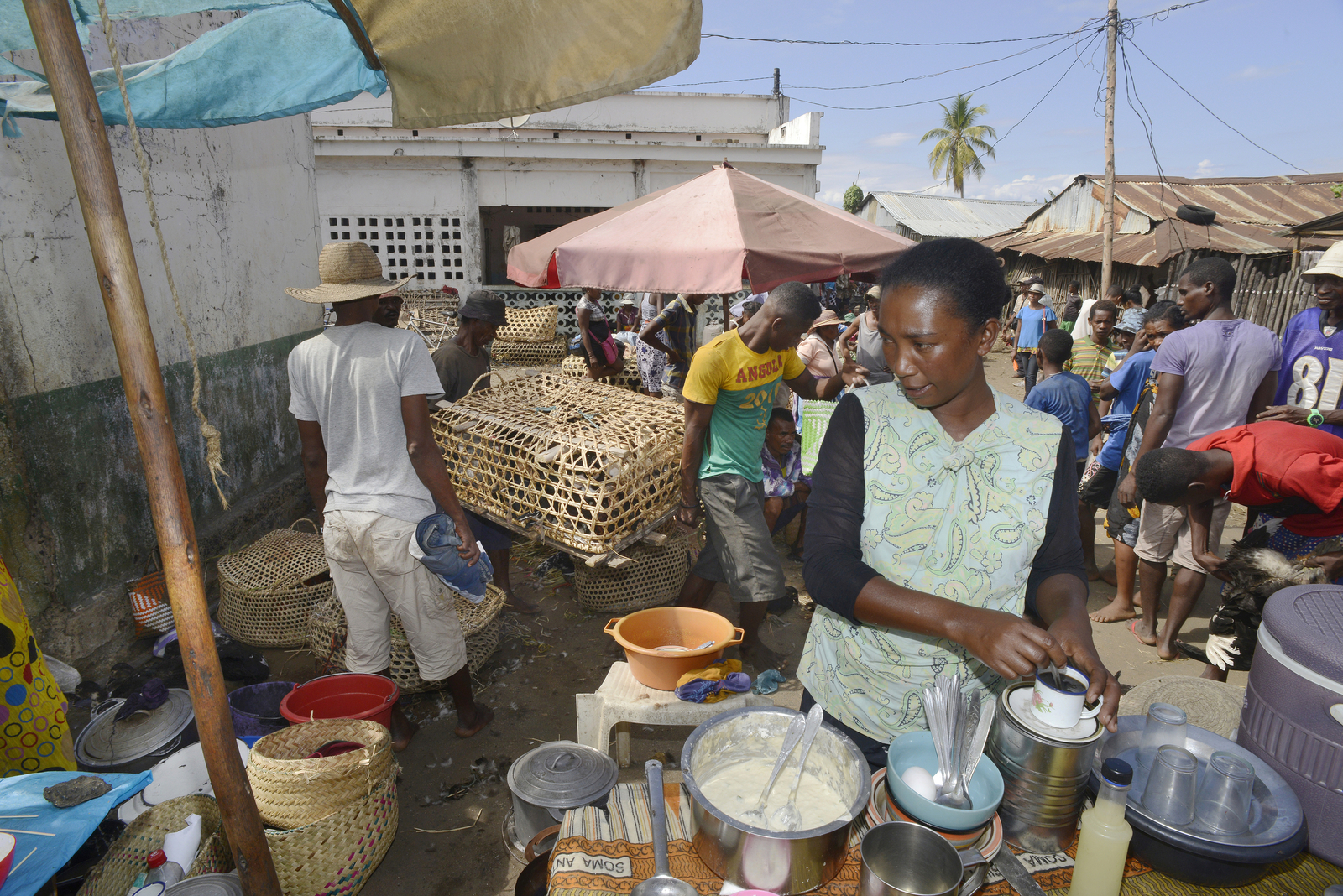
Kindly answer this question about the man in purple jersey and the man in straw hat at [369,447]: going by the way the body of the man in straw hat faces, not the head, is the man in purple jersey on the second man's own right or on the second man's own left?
on the second man's own right

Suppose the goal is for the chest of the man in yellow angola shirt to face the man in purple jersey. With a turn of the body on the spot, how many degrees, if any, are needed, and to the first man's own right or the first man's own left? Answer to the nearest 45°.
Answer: approximately 45° to the first man's own left

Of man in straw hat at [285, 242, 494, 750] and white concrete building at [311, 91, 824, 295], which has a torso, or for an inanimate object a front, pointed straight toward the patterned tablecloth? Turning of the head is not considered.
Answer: the white concrete building

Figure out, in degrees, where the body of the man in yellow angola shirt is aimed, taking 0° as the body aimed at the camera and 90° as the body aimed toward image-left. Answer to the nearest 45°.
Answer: approximately 315°

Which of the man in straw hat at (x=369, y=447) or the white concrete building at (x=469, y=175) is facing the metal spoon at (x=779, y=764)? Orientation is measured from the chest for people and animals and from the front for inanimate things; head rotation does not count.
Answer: the white concrete building

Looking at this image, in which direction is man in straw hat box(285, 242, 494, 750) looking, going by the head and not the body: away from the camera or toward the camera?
away from the camera

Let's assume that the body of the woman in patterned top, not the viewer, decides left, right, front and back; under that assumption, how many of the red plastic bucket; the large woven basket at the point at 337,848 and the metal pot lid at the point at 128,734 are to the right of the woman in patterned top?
3

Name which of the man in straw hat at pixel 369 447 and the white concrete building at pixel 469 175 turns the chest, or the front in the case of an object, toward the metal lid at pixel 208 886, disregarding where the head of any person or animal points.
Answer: the white concrete building

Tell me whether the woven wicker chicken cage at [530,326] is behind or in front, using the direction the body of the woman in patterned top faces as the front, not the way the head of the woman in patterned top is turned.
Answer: behind

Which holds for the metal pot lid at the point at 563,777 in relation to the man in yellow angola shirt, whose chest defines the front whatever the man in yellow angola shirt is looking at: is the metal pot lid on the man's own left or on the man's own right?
on the man's own right

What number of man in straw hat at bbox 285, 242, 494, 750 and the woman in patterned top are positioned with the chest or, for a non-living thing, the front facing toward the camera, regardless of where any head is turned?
1

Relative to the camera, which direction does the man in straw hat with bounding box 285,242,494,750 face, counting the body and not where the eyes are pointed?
away from the camera

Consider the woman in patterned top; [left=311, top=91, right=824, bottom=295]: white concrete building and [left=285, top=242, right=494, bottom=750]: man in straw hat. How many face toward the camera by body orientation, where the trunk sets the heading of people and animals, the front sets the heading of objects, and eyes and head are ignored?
2
